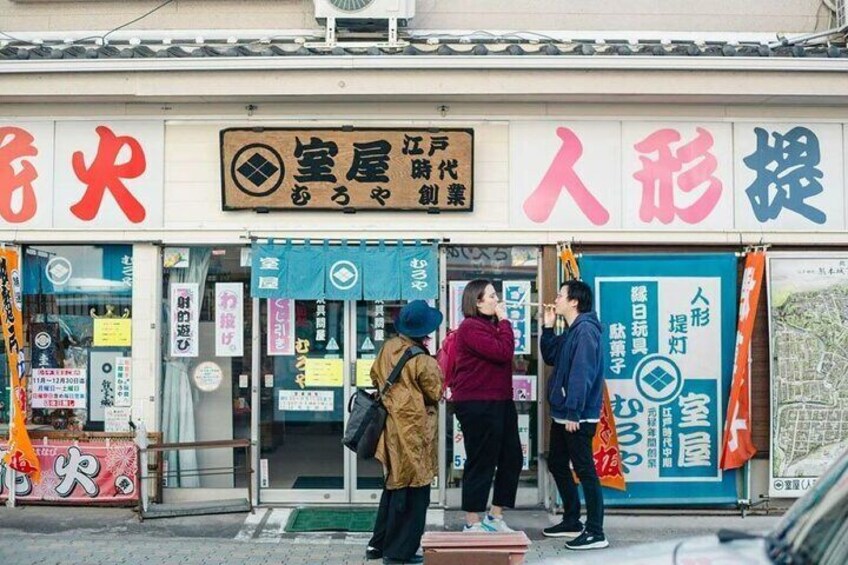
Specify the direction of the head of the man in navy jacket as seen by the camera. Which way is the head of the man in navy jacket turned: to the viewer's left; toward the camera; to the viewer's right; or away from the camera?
to the viewer's left

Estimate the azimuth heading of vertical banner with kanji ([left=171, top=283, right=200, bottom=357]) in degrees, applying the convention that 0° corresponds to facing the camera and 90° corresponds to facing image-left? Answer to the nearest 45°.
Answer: approximately 0°

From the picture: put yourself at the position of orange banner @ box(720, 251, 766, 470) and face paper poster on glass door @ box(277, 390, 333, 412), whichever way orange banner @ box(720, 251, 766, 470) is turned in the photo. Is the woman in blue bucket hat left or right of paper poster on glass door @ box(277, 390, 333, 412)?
left

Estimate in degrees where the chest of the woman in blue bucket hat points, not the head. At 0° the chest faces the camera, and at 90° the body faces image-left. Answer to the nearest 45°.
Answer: approximately 225°

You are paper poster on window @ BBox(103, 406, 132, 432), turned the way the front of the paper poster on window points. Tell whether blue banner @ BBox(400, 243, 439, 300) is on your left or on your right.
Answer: on your left

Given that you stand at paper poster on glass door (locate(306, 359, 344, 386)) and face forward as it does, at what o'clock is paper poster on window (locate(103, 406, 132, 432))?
paper poster on window (locate(103, 406, 132, 432)) is roughly at 3 o'clock from paper poster on glass door (locate(306, 359, 344, 386)).

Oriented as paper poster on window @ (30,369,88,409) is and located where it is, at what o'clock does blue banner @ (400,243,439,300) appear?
The blue banner is roughly at 10 o'clock from the paper poster on window.

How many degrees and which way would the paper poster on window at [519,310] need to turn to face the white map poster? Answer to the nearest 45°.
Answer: approximately 90° to its left

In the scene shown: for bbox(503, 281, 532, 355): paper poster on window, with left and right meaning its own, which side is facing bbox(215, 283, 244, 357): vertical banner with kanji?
right
